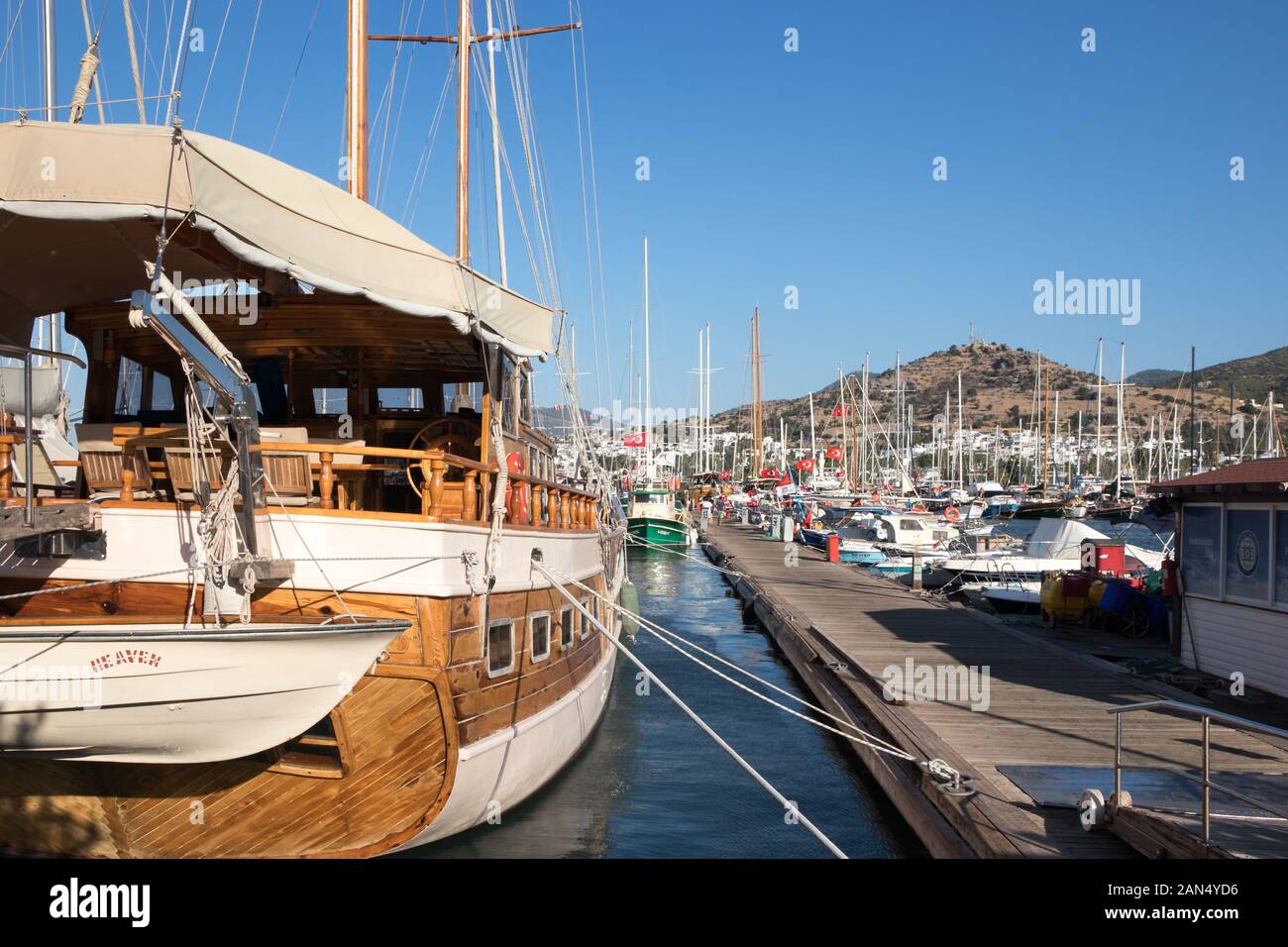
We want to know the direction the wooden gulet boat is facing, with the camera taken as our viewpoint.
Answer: facing away from the viewer and to the right of the viewer

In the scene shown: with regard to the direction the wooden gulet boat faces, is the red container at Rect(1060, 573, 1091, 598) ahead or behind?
ahead

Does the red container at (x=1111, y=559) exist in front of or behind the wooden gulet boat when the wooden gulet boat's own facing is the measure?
in front
